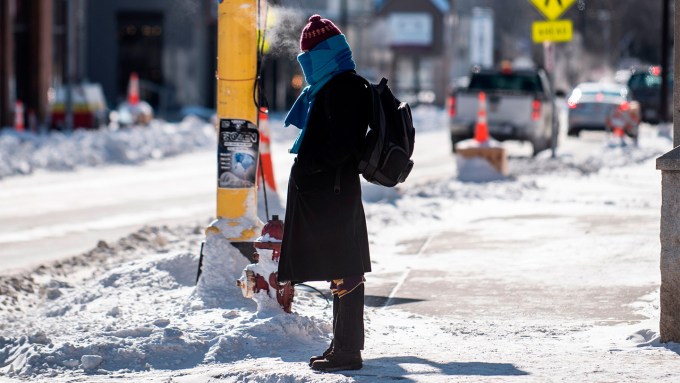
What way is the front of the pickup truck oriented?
away from the camera

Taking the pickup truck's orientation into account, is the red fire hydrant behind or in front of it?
behind

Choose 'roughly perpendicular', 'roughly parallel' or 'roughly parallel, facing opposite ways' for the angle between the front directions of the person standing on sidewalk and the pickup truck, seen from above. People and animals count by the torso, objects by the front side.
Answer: roughly perpendicular

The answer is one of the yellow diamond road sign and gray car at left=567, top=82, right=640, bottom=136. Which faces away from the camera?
the gray car

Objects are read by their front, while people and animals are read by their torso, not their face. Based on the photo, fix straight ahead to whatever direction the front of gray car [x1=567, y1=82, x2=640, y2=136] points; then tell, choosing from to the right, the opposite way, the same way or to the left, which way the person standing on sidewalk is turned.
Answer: to the left

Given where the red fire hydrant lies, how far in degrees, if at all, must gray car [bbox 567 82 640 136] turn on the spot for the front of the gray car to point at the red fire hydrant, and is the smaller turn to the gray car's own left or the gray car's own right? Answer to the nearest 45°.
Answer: approximately 180°

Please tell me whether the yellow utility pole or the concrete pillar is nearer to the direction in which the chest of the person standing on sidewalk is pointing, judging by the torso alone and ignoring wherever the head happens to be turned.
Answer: the yellow utility pole

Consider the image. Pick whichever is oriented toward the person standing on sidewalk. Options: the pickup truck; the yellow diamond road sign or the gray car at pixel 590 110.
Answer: the yellow diamond road sign

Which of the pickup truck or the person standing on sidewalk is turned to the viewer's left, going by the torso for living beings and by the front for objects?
the person standing on sidewalk

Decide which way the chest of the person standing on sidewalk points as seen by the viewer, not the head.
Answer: to the viewer's left

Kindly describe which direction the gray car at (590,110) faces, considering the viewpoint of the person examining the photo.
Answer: facing away from the viewer

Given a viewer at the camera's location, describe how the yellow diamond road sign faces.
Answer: facing the viewer

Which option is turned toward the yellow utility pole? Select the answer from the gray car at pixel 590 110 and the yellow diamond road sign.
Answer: the yellow diamond road sign

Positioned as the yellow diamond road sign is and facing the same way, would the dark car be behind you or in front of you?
behind

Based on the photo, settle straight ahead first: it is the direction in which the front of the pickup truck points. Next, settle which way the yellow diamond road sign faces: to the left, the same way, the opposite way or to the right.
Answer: the opposite way

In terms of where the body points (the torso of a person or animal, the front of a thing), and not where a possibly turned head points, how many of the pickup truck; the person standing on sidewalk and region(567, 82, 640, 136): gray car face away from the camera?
2

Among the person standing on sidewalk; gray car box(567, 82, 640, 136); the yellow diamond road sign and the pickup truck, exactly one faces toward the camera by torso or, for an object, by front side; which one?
the yellow diamond road sign

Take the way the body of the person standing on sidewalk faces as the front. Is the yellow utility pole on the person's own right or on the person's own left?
on the person's own right

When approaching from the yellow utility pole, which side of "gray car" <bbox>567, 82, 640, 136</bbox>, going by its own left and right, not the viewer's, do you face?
back

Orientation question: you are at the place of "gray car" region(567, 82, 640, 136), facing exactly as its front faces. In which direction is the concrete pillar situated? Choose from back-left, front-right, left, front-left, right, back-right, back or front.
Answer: back
